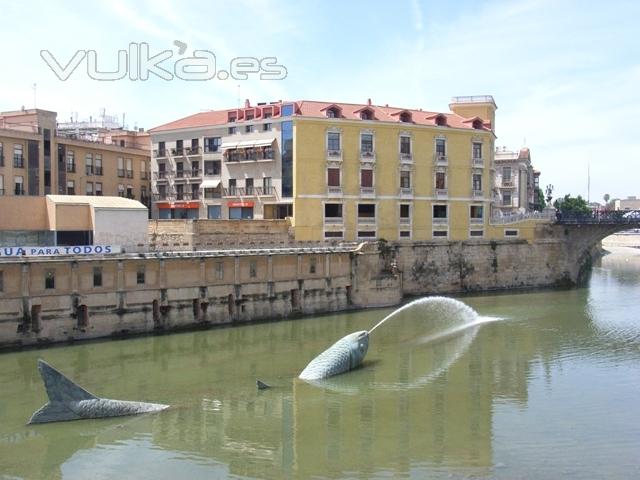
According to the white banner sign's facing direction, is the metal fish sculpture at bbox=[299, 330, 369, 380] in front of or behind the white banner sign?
in front

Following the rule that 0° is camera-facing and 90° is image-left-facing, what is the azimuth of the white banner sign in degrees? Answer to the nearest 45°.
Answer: approximately 0°

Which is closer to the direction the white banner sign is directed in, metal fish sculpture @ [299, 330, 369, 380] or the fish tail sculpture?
the fish tail sculpture

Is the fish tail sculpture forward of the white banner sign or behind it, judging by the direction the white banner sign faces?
forward
